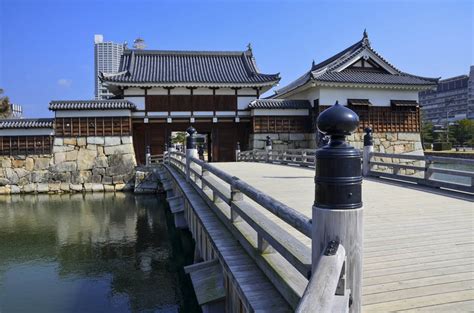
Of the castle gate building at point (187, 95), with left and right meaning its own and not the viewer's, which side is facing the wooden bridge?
front

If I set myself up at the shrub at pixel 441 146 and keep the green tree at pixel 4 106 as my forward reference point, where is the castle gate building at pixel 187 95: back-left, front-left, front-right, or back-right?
front-left

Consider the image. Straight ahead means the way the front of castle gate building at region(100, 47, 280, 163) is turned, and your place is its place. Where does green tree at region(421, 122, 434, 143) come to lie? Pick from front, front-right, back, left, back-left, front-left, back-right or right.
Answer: back-left

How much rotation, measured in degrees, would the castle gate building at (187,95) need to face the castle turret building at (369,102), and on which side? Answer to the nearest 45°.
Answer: approximately 90° to its left

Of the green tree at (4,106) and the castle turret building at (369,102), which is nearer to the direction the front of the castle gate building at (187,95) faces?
the castle turret building

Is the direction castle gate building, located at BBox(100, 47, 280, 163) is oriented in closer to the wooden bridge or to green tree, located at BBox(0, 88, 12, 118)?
the wooden bridge

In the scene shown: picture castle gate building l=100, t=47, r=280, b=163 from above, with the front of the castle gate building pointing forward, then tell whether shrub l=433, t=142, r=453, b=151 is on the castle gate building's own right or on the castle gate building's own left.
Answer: on the castle gate building's own left

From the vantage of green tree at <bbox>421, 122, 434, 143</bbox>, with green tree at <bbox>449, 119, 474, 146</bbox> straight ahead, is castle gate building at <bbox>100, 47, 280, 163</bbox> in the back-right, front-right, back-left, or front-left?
back-right

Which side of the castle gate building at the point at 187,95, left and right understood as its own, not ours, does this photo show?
front

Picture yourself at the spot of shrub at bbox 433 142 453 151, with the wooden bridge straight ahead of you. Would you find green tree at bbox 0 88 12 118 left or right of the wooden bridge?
right

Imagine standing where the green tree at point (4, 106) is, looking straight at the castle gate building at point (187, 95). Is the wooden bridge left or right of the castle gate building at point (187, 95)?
right

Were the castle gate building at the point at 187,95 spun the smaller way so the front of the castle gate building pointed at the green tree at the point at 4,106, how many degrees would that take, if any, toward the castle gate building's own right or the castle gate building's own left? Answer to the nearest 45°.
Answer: approximately 135° to the castle gate building's own right

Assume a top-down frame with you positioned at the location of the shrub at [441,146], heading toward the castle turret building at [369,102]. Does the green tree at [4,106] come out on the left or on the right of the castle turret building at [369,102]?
right

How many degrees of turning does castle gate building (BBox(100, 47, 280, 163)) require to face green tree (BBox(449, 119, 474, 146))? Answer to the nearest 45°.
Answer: approximately 135° to its left

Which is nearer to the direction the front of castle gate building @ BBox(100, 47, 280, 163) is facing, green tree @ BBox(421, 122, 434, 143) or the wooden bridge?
the wooden bridge
